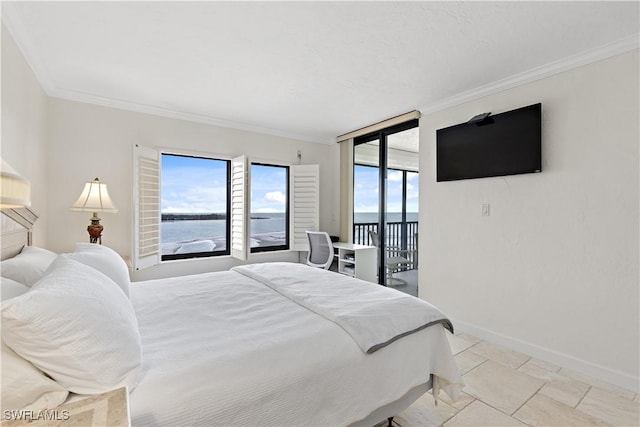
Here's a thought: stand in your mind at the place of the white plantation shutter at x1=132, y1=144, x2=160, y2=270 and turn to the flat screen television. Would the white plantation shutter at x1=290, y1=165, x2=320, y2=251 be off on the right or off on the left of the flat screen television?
left

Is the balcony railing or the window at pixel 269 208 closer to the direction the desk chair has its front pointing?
the balcony railing

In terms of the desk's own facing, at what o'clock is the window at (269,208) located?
The window is roughly at 2 o'clock from the desk.

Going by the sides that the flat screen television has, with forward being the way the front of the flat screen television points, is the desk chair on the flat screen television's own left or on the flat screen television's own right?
on the flat screen television's own right

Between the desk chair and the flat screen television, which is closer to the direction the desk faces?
the desk chair

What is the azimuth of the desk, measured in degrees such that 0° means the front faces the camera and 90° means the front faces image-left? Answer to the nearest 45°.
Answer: approximately 45°

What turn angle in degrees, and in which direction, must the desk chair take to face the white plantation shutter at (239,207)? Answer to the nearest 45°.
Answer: approximately 135° to its left

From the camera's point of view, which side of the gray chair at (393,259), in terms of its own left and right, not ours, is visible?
right

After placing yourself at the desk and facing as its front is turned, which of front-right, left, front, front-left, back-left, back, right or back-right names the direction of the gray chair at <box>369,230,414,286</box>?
back

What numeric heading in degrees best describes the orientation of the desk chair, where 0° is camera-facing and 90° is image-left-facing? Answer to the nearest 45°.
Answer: approximately 225°
